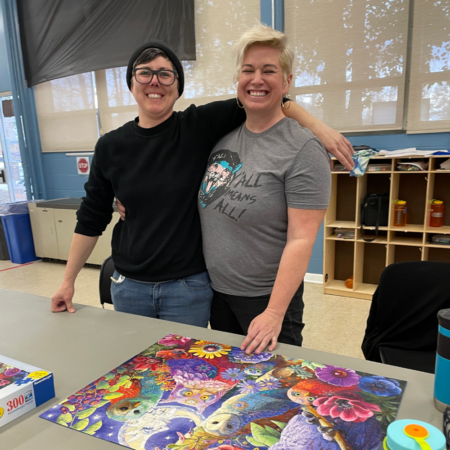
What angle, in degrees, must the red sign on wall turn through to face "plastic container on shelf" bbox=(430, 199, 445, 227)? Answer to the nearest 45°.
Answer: approximately 45° to its left

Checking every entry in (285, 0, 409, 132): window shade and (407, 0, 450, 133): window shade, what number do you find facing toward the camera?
2

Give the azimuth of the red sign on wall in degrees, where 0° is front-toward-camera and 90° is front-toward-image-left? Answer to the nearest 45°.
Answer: approximately 0°

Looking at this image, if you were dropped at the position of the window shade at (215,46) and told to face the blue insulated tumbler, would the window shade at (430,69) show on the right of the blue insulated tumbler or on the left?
left

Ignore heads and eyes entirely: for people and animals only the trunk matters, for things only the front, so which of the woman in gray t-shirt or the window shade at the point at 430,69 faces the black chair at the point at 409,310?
the window shade

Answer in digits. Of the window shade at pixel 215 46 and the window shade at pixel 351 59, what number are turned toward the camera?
2

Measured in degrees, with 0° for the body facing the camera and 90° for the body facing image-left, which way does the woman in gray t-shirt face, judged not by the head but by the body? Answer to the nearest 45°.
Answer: approximately 45°
